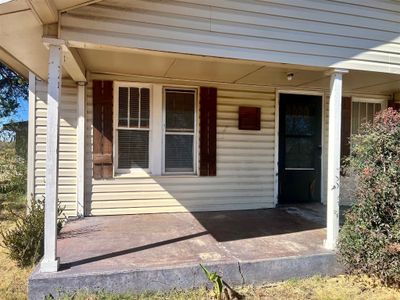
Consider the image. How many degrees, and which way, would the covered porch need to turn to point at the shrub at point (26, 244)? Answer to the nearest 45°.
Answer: approximately 45° to its right

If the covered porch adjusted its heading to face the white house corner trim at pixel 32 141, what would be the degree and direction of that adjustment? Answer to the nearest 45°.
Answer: approximately 90° to its right

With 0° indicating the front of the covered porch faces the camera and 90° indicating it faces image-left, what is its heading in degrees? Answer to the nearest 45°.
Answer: approximately 0°

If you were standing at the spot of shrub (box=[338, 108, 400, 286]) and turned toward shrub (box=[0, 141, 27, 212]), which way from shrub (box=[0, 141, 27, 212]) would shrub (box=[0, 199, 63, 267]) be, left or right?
left

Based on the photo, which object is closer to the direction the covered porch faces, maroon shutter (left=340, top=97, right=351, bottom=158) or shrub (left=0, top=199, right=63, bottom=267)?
the shrub

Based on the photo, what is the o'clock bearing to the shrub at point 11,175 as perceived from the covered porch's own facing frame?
The shrub is roughly at 4 o'clock from the covered porch.
